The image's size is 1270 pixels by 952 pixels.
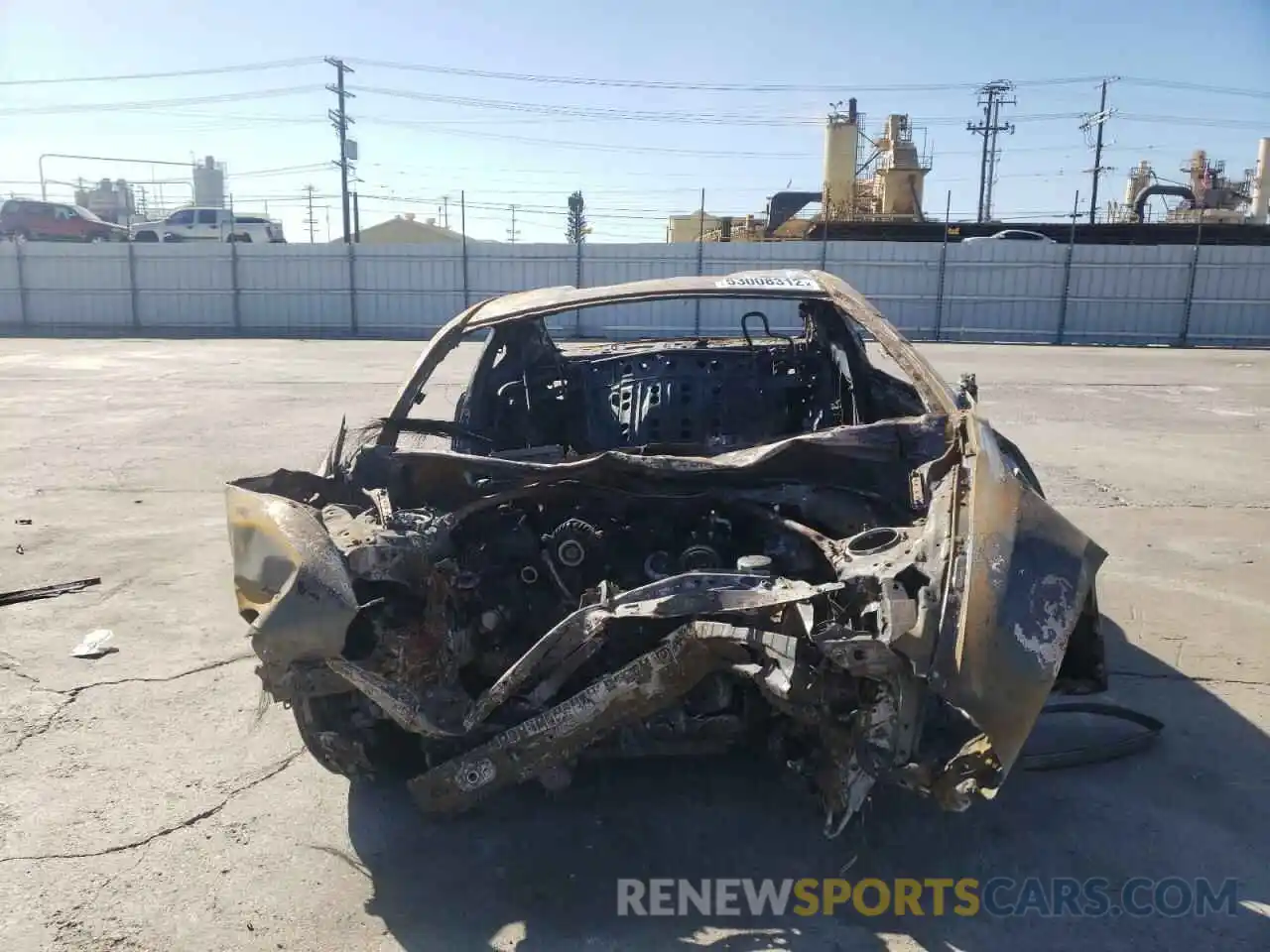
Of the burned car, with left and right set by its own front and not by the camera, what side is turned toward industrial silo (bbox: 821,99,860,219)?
back

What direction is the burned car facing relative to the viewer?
toward the camera

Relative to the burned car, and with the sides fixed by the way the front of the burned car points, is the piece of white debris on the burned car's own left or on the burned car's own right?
on the burned car's own right

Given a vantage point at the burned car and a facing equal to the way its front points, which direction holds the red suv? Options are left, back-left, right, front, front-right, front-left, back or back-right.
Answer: back-right

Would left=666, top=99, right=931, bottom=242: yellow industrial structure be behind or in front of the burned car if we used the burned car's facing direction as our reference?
behind

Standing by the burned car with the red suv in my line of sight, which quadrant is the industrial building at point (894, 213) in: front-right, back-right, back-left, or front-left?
front-right

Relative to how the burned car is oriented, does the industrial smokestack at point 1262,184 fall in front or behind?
behind

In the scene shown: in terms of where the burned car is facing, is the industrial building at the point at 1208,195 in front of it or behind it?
behind

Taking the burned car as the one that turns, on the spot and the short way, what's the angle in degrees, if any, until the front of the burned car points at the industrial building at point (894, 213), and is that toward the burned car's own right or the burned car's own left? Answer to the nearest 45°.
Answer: approximately 180°
